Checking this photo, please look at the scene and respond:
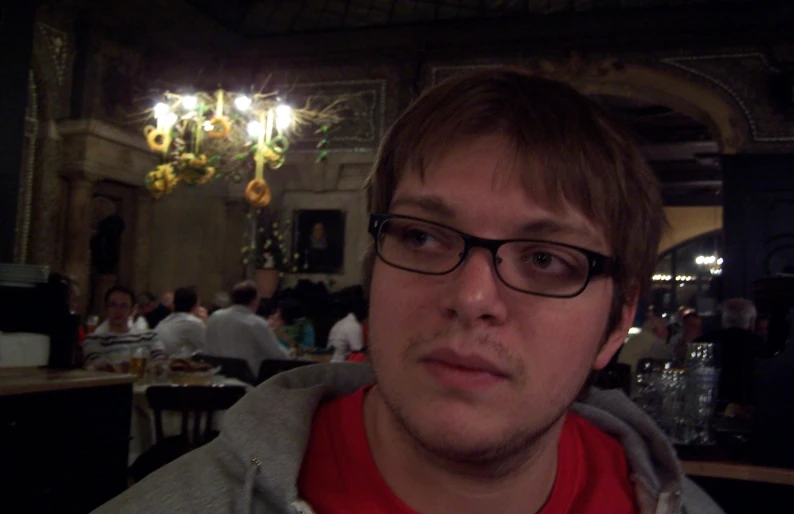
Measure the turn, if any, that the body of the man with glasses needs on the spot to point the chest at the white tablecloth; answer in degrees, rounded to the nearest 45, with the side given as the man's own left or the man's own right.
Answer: approximately 135° to the man's own right

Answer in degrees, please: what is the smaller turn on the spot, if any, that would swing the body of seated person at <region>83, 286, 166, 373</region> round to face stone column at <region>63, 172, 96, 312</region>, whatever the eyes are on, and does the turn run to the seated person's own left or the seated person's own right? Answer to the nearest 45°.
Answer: approximately 180°

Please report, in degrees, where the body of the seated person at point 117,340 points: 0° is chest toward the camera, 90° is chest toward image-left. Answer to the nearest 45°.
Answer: approximately 0°

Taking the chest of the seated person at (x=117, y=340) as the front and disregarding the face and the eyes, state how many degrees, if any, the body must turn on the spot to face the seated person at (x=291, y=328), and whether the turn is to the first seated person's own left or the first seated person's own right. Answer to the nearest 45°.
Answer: approximately 135° to the first seated person's own left

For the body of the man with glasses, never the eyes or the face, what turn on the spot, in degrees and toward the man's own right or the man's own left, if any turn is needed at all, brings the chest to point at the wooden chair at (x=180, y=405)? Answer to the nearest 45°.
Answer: approximately 135° to the man's own right

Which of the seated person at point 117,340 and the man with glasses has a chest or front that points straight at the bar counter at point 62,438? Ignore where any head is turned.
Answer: the seated person

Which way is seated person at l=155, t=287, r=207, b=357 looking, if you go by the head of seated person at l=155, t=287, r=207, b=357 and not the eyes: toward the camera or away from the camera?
away from the camera

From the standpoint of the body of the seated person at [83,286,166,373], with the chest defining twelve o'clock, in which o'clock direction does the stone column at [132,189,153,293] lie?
The stone column is roughly at 6 o'clock from the seated person.

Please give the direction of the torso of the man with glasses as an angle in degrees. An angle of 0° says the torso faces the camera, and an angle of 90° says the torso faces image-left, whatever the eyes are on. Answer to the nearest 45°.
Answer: approximately 0°

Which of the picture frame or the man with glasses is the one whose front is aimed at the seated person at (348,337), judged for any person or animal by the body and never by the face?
the picture frame
